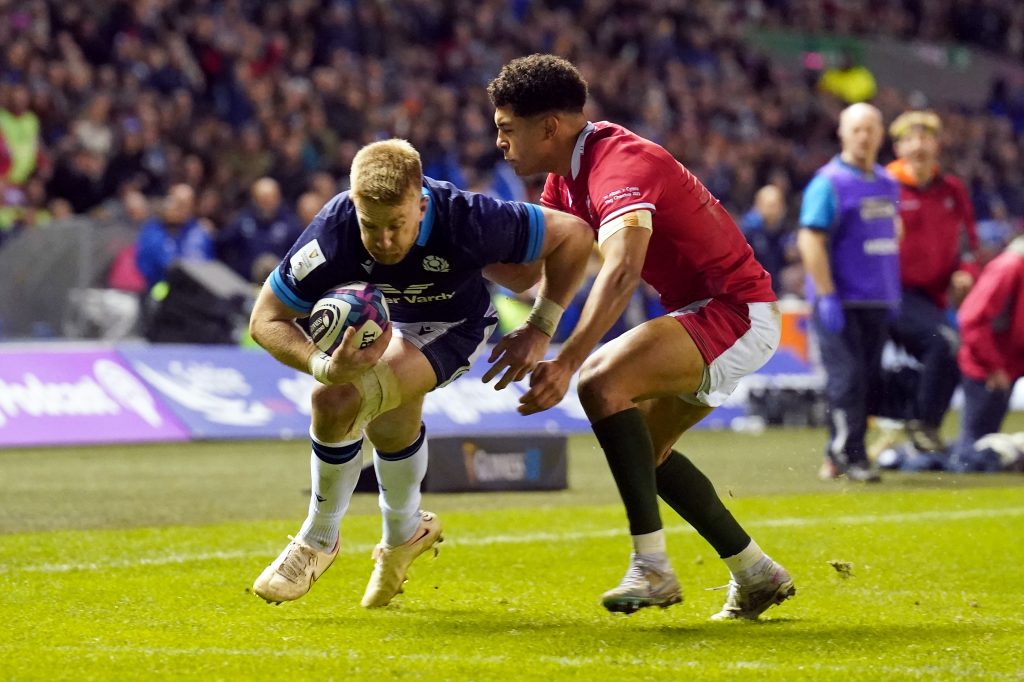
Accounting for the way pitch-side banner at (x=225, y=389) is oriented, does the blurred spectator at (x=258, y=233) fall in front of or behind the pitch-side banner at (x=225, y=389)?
behind

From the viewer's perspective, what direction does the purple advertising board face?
toward the camera

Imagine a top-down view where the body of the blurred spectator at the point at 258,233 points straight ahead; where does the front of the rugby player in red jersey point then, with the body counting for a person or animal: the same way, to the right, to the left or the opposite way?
to the right

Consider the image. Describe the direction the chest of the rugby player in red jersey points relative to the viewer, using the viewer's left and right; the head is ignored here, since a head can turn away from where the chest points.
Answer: facing to the left of the viewer

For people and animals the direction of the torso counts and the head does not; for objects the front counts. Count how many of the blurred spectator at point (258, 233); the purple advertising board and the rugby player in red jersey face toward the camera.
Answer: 2

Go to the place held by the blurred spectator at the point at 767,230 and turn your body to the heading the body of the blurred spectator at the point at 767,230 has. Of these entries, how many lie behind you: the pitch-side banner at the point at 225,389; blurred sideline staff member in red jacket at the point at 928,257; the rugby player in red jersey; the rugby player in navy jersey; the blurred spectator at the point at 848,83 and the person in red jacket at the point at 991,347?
1

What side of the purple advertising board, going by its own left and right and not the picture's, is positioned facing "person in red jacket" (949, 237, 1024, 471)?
left

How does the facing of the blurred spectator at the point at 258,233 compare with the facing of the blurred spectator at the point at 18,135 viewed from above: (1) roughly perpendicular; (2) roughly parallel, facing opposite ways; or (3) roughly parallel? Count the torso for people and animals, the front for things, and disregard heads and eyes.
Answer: roughly parallel

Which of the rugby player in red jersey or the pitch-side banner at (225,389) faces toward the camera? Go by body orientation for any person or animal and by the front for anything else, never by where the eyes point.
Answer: the pitch-side banner

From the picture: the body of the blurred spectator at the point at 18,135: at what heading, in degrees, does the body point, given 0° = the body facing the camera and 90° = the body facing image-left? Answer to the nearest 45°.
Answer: approximately 0°

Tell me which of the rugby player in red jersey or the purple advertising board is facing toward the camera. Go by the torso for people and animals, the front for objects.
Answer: the purple advertising board

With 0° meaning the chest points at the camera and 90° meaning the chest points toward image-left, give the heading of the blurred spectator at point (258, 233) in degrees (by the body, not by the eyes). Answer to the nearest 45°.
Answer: approximately 0°

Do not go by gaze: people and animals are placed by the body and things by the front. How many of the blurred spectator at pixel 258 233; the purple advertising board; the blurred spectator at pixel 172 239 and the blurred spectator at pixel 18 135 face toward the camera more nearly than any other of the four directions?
4

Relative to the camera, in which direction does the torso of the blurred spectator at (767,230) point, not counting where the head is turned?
toward the camera

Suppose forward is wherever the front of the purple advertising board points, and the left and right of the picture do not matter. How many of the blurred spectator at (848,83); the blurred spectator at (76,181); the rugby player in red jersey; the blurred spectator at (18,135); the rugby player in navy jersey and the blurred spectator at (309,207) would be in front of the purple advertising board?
2

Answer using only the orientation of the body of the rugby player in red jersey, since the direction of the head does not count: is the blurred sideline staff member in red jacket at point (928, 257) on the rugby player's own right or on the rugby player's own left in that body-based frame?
on the rugby player's own right

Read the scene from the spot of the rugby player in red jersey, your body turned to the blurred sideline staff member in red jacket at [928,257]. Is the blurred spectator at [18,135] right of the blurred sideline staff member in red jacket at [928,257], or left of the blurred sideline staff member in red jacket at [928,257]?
left

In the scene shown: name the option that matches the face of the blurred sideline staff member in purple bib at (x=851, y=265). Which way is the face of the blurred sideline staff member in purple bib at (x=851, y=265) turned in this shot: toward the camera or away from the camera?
toward the camera

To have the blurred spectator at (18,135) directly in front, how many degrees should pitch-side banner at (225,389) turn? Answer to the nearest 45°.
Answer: approximately 135° to its right

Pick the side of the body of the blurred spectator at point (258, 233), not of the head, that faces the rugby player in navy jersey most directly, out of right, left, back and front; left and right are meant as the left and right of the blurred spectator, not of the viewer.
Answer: front
